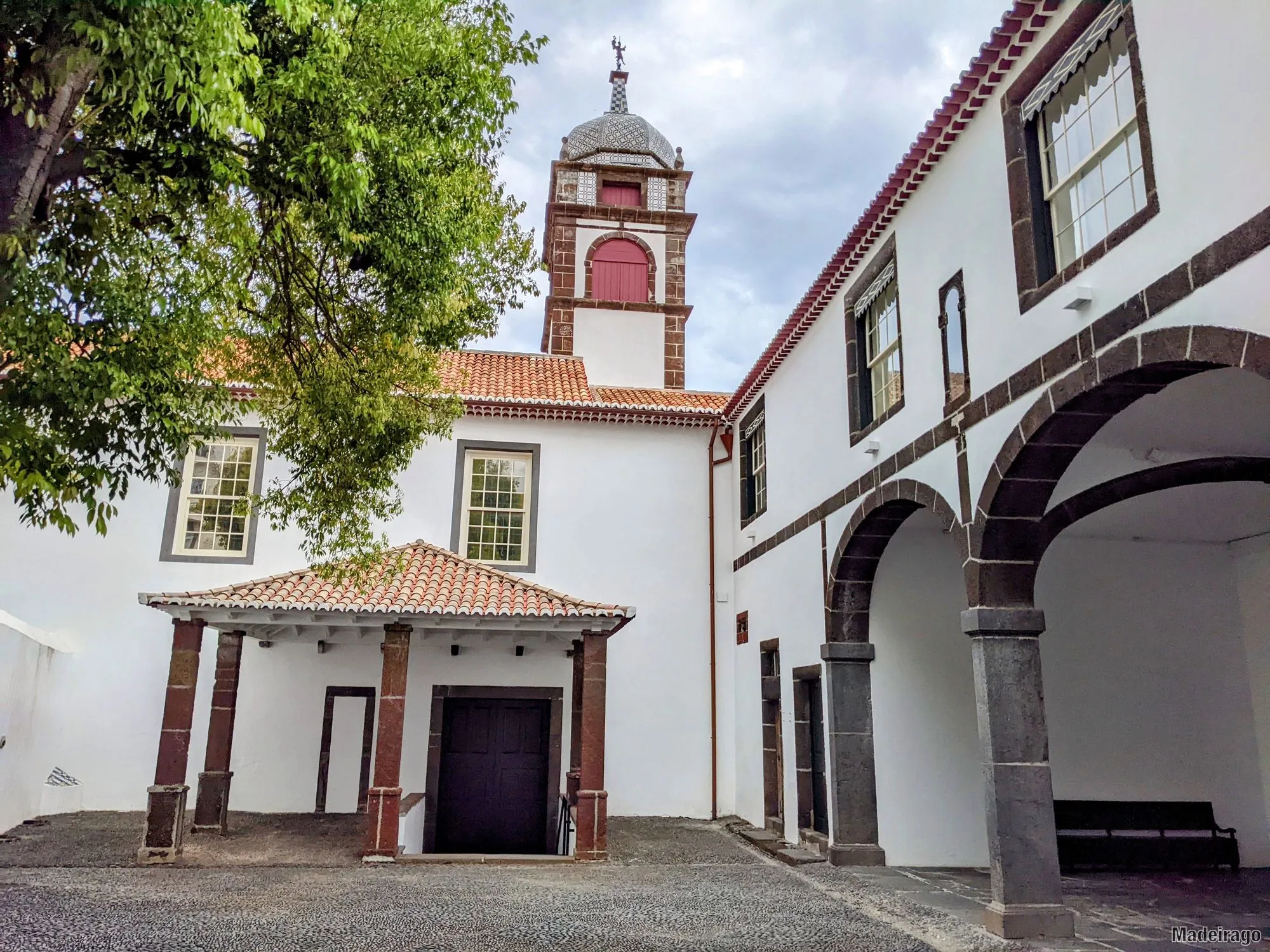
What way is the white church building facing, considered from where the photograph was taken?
facing the viewer
